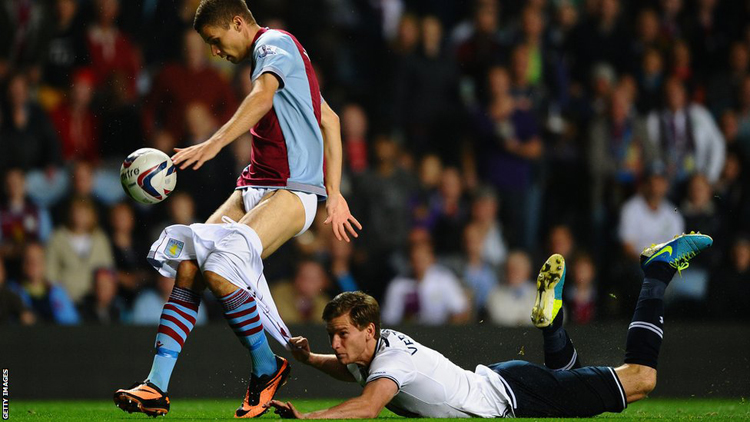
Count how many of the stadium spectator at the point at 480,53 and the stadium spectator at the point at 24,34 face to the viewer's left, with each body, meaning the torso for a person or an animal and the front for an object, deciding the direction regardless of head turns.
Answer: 0

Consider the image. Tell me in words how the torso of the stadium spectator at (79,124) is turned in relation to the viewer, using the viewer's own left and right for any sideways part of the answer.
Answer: facing the viewer

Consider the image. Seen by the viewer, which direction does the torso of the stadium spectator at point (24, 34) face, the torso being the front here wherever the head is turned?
toward the camera

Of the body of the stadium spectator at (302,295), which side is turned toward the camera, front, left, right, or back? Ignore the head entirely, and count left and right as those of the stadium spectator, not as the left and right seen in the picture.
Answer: front

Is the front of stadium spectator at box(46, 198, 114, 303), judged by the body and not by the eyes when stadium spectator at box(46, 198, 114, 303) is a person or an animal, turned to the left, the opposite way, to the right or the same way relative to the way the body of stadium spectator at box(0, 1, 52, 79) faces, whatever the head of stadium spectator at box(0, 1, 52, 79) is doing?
the same way

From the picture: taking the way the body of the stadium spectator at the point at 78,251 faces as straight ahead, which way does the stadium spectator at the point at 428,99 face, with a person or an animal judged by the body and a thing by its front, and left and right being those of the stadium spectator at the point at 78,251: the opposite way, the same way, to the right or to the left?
the same way

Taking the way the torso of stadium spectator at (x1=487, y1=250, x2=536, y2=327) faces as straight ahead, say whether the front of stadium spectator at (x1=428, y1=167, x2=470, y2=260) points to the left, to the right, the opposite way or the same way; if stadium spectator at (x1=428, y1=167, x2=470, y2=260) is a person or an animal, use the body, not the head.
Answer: the same way

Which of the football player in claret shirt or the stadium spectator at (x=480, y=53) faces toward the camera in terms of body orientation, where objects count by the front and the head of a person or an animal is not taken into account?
the stadium spectator

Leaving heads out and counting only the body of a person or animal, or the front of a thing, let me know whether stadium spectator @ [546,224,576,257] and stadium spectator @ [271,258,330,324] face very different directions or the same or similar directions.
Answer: same or similar directions

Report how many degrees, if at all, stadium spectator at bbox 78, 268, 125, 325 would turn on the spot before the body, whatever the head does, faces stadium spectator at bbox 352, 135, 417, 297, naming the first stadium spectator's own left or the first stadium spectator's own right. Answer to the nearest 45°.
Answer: approximately 90° to the first stadium spectator's own left

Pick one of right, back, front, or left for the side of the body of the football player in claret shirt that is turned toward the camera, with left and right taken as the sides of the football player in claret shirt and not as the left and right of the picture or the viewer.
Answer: left

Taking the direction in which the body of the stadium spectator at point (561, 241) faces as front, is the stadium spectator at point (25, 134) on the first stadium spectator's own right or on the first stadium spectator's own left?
on the first stadium spectator's own right

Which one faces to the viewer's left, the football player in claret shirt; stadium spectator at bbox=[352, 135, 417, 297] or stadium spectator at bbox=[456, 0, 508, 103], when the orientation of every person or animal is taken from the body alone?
the football player in claret shirt

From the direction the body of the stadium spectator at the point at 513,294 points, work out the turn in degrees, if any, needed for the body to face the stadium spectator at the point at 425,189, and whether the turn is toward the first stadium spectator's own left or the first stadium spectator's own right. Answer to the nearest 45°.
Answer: approximately 135° to the first stadium spectator's own right

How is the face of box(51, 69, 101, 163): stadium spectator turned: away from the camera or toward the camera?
toward the camera

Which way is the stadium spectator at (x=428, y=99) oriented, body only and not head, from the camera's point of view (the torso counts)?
toward the camera

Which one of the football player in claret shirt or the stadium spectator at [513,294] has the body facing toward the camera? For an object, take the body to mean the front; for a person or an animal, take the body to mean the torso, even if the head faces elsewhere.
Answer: the stadium spectator

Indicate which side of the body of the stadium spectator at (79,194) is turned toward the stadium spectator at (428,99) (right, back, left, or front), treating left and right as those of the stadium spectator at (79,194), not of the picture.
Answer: left
